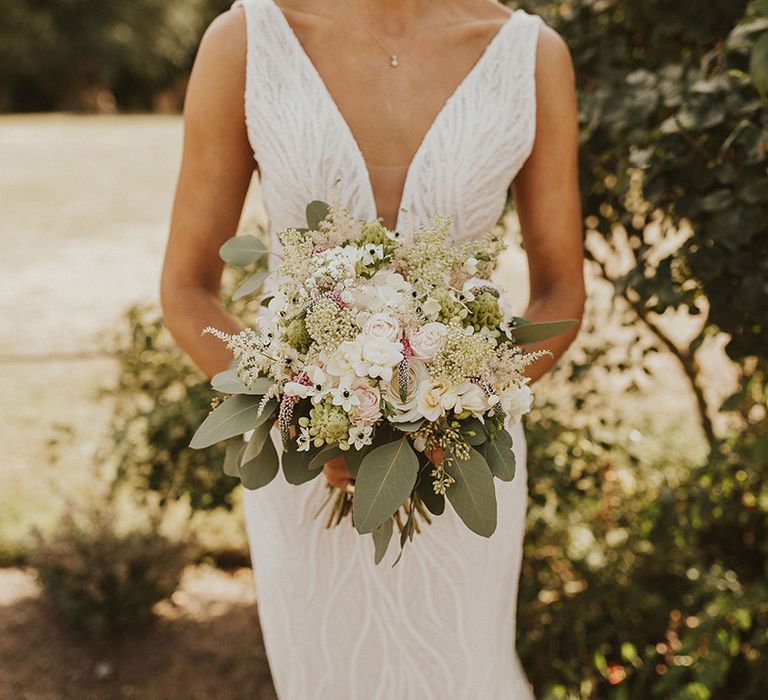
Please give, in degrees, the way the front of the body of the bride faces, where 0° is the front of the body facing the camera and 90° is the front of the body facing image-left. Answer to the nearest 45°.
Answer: approximately 0°

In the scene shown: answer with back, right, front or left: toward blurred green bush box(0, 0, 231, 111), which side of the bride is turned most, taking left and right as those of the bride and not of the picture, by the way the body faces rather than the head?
back
